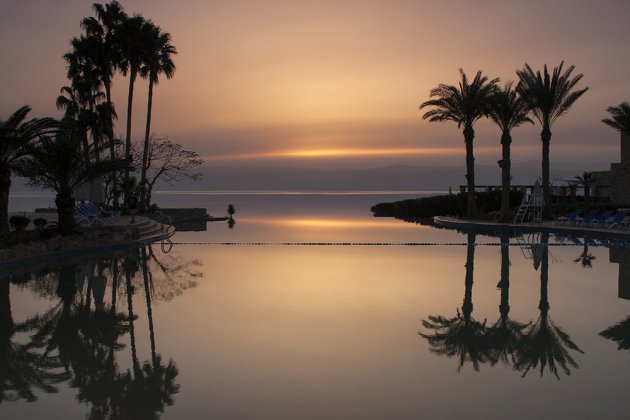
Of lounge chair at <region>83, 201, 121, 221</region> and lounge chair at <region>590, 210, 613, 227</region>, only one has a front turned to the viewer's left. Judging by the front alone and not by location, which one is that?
lounge chair at <region>590, 210, 613, 227</region>

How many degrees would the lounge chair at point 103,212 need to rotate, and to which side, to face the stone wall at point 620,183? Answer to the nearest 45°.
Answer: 0° — it already faces it

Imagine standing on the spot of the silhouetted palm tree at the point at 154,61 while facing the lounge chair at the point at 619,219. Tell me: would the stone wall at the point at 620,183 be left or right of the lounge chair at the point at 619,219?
left

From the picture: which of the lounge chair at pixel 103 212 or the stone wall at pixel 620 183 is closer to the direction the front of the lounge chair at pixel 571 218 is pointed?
the lounge chair

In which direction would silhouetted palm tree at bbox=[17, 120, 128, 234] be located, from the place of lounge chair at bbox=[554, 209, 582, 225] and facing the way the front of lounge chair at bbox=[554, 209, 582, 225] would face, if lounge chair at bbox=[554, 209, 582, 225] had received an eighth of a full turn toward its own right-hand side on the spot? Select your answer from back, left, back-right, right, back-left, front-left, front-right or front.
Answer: left

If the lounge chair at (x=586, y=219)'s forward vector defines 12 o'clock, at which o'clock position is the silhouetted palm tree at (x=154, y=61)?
The silhouetted palm tree is roughly at 12 o'clock from the lounge chair.

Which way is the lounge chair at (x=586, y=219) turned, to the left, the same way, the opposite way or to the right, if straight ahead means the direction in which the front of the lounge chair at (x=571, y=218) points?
the same way

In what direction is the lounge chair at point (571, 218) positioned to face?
to the viewer's left

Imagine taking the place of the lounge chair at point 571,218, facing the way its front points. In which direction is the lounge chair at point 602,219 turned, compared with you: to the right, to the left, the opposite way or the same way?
the same way

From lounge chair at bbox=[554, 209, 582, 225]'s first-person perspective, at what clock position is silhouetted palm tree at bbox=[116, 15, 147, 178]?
The silhouetted palm tree is roughly at 12 o'clock from the lounge chair.

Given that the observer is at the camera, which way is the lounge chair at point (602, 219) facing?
facing to the left of the viewer

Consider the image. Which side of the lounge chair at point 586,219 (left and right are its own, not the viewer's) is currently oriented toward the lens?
left

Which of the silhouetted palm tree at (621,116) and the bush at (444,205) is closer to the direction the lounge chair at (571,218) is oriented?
the bush

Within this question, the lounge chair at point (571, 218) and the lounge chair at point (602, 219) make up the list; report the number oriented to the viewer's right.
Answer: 0

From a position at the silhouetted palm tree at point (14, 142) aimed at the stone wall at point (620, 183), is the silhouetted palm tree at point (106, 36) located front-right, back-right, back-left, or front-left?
front-left

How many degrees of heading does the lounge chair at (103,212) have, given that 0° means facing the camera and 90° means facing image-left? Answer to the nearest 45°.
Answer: approximately 270°

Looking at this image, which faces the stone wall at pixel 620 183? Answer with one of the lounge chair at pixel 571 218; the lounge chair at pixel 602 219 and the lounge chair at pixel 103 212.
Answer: the lounge chair at pixel 103 212

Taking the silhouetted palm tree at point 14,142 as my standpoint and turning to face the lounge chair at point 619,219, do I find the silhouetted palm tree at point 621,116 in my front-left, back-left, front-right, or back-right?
front-left

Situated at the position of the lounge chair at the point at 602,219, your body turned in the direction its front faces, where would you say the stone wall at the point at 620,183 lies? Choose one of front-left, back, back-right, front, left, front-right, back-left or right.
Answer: right

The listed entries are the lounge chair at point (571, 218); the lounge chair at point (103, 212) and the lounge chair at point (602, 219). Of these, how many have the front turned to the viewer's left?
2
